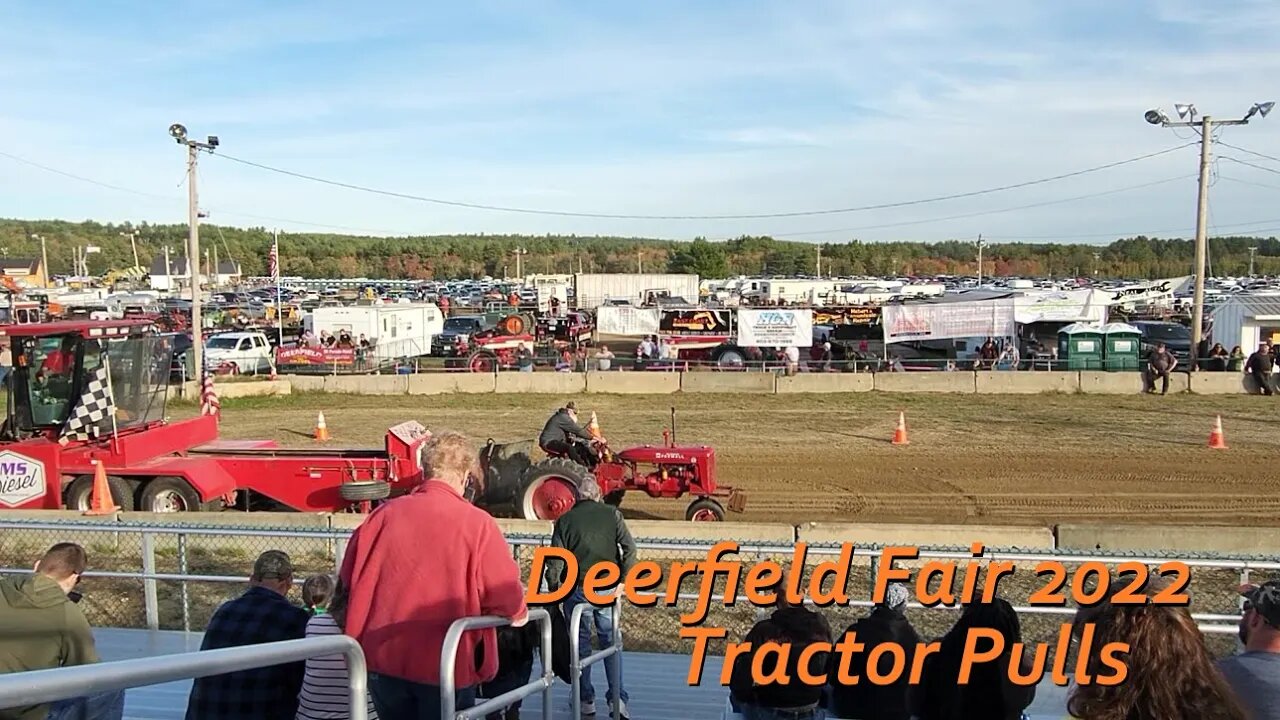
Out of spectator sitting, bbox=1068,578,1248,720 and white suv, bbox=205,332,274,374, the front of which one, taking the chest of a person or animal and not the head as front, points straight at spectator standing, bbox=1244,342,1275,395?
spectator sitting, bbox=1068,578,1248,720

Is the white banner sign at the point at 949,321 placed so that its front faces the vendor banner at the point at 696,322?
no

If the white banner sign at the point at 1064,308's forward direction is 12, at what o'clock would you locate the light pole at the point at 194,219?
The light pole is roughly at 2 o'clock from the white banner sign.

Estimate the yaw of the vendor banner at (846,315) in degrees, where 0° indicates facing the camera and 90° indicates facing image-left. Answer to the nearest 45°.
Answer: approximately 0°

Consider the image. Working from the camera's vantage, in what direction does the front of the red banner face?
facing the viewer

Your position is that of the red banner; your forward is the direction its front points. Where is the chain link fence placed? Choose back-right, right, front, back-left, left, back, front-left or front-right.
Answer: front

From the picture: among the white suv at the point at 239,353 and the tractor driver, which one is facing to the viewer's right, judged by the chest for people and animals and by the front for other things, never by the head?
the tractor driver

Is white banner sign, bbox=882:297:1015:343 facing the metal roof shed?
no

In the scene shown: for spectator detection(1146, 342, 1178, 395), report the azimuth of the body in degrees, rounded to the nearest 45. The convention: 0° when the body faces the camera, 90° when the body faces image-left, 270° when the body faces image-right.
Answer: approximately 0°

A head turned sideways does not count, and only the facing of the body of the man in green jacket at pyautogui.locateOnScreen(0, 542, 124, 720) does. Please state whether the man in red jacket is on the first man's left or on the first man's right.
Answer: on the first man's right

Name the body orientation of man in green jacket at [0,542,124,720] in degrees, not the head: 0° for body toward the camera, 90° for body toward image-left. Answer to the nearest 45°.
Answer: approximately 225°

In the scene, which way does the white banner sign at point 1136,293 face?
toward the camera

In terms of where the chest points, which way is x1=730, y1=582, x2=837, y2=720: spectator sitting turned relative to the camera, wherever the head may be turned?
away from the camera

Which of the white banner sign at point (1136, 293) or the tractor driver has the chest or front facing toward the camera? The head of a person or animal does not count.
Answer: the white banner sign

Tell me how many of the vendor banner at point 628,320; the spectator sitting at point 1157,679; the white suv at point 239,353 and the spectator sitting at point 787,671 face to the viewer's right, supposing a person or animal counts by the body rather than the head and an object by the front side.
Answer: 0

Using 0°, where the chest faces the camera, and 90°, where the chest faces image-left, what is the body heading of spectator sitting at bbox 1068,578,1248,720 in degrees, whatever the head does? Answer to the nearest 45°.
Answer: approximately 180°

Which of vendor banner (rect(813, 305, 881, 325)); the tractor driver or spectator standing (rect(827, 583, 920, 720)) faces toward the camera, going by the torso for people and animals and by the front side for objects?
the vendor banner

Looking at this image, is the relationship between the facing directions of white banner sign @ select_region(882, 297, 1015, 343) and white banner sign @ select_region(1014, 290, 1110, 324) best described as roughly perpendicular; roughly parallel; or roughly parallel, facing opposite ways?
roughly parallel

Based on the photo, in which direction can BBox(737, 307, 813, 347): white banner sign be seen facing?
toward the camera

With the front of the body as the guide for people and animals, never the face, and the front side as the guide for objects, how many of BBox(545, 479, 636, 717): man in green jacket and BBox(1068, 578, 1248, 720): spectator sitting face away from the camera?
2
